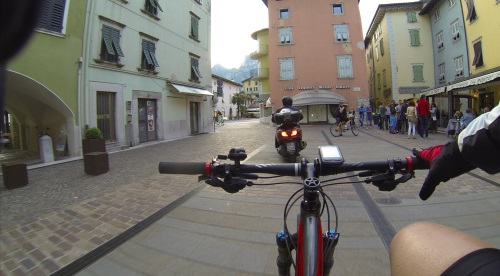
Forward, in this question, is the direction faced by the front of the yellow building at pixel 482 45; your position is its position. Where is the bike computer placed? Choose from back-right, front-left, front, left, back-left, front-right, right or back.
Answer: front-left

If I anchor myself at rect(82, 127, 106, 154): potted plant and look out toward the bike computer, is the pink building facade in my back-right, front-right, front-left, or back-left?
back-left

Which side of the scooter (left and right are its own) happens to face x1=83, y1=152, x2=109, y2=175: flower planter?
left

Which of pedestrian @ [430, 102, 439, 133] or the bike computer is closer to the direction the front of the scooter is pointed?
the pedestrian

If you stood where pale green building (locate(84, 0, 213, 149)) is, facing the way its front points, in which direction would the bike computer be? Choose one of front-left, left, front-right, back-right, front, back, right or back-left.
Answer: front-right

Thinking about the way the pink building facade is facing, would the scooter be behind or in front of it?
in front

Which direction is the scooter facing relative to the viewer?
away from the camera
